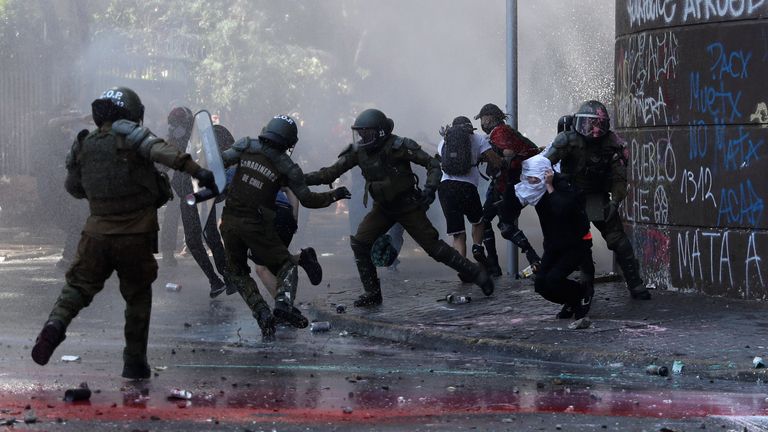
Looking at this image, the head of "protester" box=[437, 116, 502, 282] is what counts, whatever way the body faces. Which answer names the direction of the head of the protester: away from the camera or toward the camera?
away from the camera

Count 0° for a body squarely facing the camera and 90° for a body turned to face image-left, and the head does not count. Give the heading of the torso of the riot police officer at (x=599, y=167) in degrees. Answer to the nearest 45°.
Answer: approximately 0°

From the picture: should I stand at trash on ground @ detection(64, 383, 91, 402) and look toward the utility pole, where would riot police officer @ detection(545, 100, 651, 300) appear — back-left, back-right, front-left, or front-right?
front-right

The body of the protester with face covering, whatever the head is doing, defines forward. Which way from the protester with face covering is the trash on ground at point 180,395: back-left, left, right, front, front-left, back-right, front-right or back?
front

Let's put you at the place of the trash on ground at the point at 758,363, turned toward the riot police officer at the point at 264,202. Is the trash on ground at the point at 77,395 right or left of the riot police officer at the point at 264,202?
left

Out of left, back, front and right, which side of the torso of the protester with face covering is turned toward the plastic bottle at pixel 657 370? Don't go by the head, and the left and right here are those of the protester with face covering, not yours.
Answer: left

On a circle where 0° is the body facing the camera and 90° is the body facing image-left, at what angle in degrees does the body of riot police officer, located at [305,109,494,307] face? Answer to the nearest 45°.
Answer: approximately 45°

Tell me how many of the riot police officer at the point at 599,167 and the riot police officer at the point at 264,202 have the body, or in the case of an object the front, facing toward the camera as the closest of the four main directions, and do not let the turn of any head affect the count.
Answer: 1

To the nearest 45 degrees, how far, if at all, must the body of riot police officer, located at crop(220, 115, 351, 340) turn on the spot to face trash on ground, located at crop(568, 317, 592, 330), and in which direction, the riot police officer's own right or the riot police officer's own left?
approximately 45° to the riot police officer's own right

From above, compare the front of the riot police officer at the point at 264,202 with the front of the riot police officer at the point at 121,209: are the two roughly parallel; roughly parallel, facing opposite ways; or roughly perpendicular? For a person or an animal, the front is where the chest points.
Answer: roughly parallel

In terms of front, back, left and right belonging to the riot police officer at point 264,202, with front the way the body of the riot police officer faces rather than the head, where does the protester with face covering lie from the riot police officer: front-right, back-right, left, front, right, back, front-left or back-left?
front-right

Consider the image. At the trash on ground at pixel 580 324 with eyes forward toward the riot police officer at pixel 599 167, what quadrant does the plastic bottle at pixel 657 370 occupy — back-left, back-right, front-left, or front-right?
back-right

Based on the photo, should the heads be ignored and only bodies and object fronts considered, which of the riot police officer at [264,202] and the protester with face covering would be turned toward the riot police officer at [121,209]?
the protester with face covering
